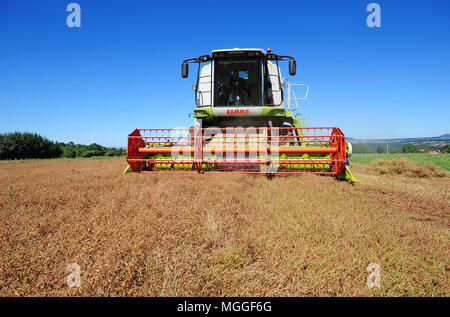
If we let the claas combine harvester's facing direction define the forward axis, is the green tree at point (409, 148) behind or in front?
behind

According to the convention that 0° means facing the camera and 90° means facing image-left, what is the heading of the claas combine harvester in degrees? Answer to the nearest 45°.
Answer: approximately 0°
